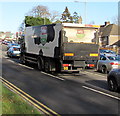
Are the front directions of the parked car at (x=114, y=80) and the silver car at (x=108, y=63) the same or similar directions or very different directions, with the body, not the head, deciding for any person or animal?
same or similar directions

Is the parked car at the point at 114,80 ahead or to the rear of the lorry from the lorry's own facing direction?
to the rear

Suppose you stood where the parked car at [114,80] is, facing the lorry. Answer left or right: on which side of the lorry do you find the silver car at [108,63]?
right

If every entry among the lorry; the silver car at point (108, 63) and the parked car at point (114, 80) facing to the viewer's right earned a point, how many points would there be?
0

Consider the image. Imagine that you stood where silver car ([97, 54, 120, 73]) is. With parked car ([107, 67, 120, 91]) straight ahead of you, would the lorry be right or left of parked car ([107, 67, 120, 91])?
right

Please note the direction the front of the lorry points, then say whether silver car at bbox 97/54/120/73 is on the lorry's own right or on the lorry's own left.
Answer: on the lorry's own right
